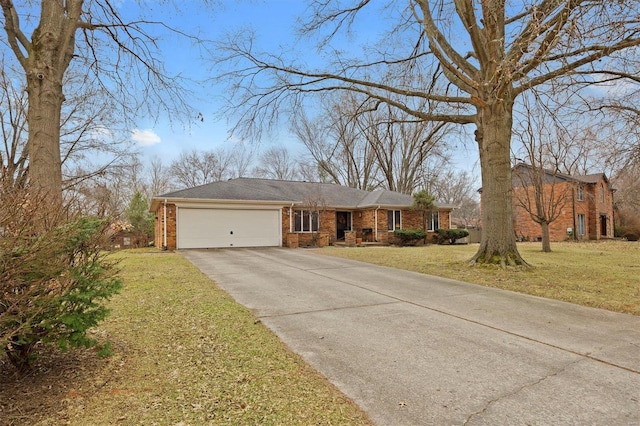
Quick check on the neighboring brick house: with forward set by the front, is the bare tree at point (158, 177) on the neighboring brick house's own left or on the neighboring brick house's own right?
on the neighboring brick house's own right

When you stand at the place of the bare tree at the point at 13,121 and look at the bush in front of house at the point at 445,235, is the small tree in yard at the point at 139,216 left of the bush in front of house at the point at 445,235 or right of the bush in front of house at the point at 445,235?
left

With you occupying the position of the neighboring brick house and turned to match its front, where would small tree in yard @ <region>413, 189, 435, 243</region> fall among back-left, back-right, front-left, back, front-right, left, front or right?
right

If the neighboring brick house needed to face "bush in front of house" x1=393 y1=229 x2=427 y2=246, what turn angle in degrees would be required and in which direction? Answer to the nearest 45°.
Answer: approximately 90° to its right

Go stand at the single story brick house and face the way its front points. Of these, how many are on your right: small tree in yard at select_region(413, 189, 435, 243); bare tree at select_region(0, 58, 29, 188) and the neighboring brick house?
1

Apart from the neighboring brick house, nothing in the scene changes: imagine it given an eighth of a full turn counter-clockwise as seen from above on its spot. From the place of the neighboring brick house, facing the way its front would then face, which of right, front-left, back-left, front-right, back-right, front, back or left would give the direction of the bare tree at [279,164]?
back

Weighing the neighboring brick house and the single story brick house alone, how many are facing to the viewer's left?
0

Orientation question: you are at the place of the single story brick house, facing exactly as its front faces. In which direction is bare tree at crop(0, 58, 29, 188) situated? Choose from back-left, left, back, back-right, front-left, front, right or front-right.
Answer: right

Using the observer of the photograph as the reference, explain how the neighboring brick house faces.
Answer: facing the viewer and to the right of the viewer

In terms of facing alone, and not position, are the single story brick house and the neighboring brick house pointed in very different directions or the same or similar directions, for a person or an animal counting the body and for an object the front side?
same or similar directions

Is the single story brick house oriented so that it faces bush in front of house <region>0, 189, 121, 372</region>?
yes

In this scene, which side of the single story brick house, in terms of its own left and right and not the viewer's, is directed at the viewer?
front

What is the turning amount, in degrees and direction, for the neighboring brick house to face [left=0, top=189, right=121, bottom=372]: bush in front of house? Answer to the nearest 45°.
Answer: approximately 45° to its right

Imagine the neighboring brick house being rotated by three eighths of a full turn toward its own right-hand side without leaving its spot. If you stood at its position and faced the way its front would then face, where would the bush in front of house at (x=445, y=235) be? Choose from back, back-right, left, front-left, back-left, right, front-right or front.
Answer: front-left
